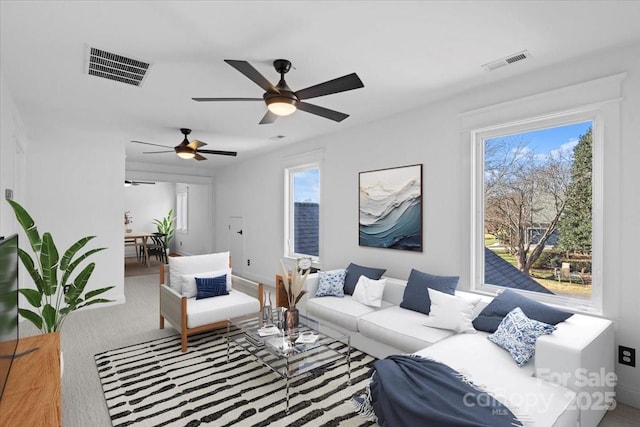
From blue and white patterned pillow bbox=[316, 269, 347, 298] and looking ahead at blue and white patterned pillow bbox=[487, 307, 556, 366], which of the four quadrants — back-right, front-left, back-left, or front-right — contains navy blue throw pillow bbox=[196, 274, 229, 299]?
back-right

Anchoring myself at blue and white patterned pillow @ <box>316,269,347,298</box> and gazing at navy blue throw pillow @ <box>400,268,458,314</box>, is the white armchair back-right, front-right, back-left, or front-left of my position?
back-right

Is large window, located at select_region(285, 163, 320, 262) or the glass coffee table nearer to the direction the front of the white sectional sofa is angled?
the glass coffee table

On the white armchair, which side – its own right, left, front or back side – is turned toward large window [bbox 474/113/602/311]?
front

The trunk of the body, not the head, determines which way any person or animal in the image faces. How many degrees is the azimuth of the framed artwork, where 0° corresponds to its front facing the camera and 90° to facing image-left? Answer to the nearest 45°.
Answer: approximately 45°

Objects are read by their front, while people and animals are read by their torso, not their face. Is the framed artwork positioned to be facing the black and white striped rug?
yes

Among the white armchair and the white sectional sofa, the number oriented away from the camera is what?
0

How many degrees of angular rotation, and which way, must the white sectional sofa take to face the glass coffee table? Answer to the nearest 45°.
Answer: approximately 45° to its right

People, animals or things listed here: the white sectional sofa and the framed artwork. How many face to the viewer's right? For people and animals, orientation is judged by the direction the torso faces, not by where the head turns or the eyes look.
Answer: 0

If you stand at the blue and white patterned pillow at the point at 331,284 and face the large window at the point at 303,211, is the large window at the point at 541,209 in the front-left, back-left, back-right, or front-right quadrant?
back-right

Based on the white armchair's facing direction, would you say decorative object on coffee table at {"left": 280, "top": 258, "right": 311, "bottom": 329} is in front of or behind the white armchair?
in front

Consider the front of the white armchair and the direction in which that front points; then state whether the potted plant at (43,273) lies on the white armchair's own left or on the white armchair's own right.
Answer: on the white armchair's own right
